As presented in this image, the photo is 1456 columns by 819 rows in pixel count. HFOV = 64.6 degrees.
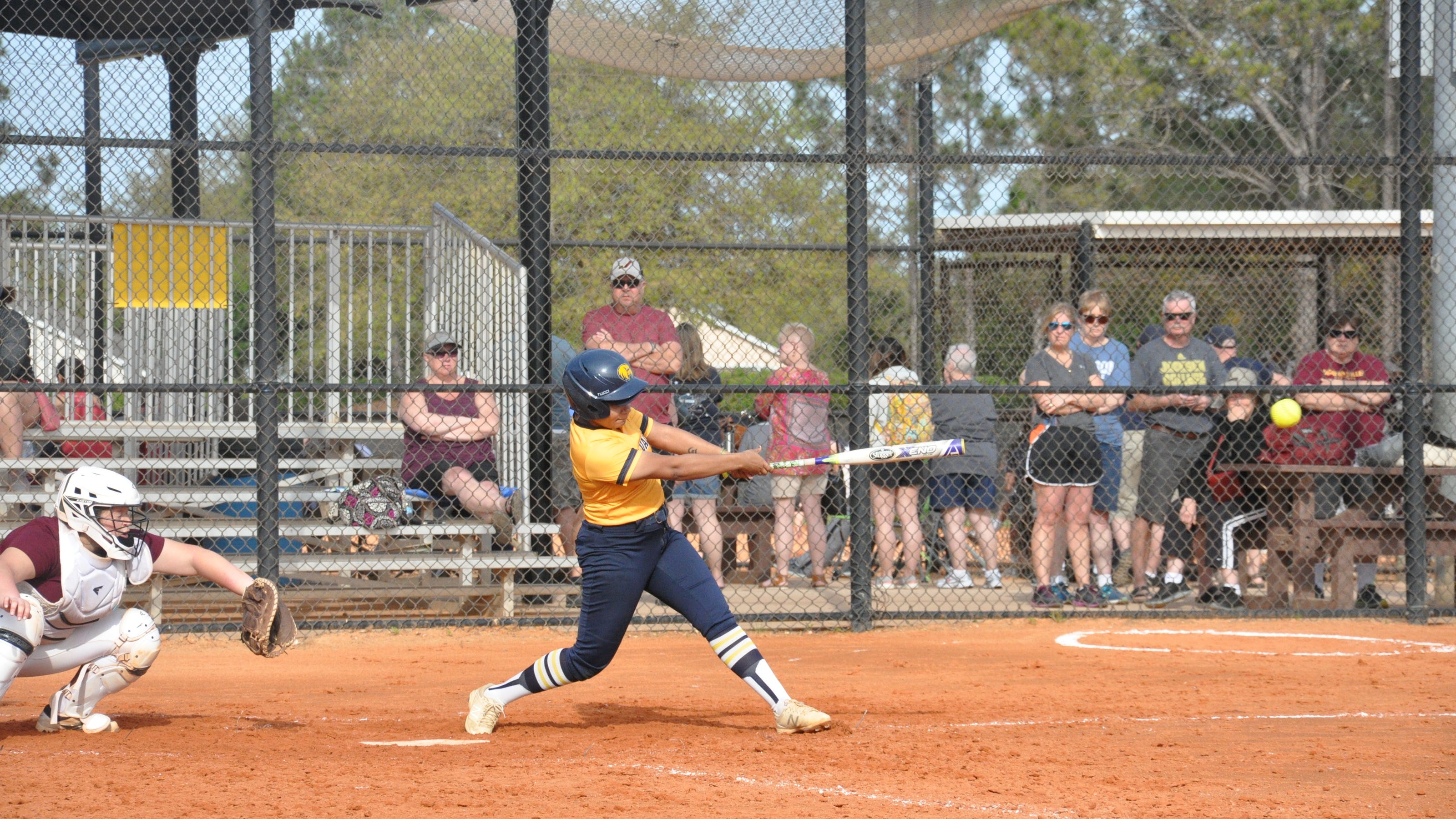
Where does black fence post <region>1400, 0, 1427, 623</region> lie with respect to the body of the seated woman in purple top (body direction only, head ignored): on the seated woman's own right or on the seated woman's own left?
on the seated woman's own left

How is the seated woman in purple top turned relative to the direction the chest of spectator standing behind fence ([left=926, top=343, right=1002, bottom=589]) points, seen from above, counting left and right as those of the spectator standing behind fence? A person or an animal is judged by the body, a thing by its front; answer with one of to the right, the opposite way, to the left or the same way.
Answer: the opposite way

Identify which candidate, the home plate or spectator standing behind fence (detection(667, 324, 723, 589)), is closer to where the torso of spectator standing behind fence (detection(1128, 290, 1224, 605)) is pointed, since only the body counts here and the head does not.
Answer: the home plate

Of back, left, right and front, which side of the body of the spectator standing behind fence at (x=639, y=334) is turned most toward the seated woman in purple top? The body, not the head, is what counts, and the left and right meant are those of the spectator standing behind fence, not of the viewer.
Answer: right

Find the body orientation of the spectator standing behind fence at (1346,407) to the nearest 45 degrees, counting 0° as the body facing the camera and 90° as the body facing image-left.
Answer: approximately 0°

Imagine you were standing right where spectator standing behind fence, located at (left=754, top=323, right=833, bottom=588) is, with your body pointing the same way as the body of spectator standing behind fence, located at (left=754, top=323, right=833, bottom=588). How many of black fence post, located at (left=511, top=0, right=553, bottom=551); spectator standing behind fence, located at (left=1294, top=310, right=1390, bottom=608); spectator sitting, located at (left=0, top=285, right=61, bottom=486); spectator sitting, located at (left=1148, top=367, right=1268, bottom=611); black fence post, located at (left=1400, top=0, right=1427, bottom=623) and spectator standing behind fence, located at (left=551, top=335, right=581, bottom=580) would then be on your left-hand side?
3

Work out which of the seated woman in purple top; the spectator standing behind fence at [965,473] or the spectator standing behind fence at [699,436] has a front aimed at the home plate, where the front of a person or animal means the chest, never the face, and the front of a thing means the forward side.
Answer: the seated woman in purple top
